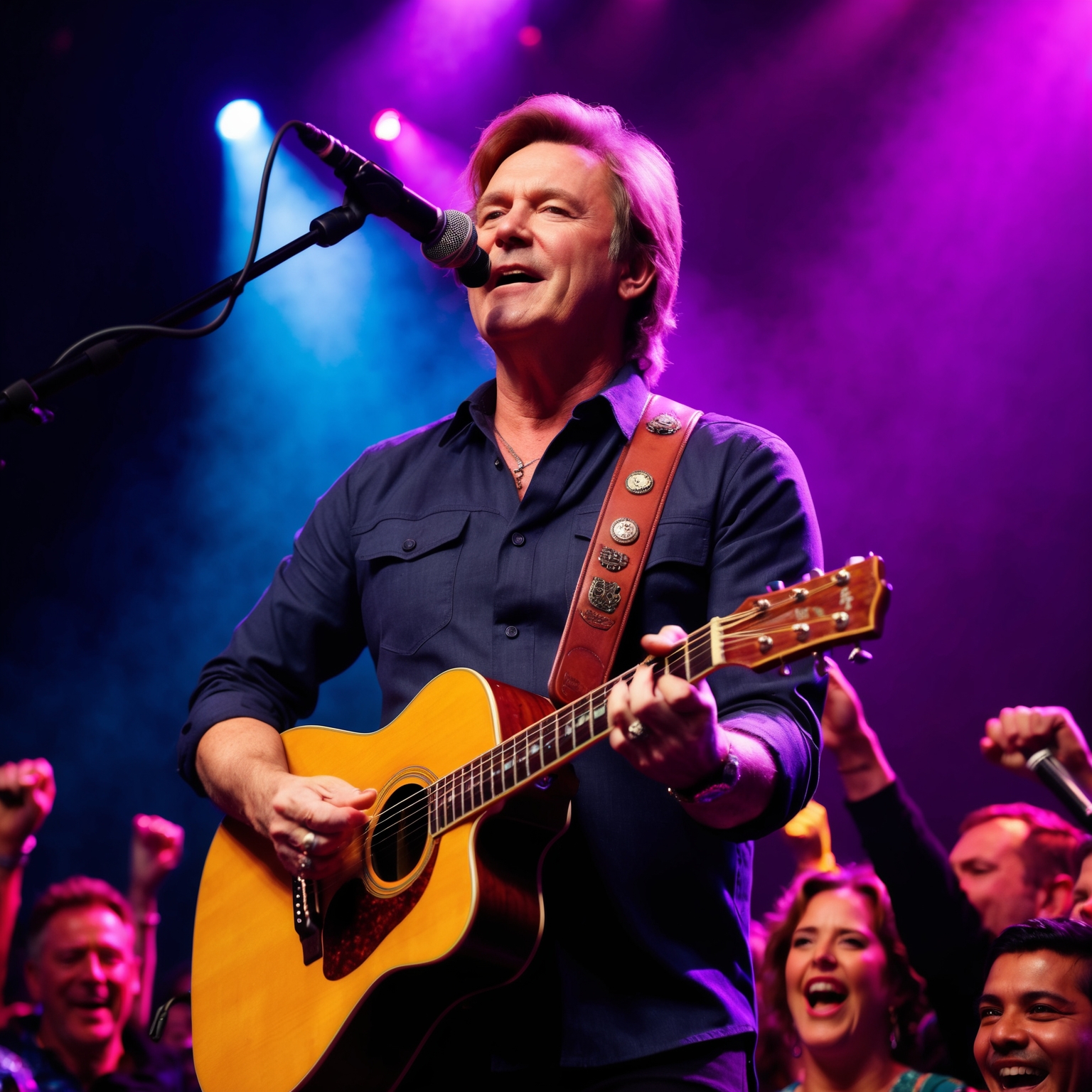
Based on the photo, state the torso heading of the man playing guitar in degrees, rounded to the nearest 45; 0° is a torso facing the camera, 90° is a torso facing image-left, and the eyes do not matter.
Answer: approximately 45°

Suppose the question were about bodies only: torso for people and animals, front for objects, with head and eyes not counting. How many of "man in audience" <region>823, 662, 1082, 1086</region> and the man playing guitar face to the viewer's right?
0

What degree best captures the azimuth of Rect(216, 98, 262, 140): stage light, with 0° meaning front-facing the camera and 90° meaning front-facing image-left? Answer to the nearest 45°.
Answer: approximately 0°

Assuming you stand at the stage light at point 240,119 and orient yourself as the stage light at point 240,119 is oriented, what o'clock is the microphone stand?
The microphone stand is roughly at 12 o'clock from the stage light.

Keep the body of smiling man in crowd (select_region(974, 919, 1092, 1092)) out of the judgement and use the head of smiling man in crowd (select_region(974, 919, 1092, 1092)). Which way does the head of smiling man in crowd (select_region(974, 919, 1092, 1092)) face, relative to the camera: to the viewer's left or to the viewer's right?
to the viewer's left

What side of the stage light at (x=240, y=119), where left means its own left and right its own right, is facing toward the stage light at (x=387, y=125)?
left
